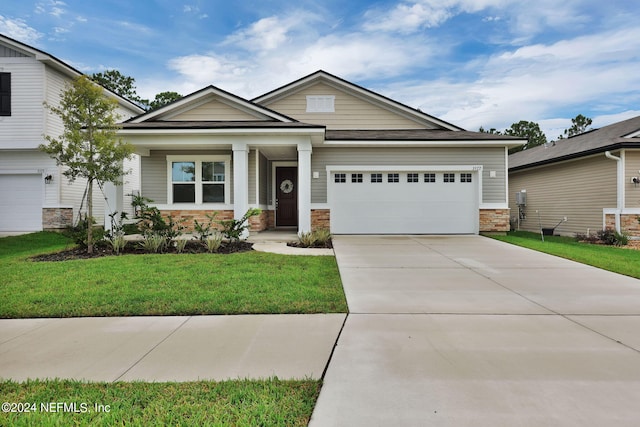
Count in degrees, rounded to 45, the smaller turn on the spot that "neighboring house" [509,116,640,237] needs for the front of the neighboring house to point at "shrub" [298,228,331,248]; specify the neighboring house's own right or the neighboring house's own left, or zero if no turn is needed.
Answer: approximately 90° to the neighboring house's own right

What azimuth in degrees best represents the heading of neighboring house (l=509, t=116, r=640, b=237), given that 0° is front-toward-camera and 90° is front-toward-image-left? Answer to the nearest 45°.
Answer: approximately 315°

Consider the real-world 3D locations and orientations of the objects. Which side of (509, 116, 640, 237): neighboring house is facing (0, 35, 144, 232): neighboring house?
right
